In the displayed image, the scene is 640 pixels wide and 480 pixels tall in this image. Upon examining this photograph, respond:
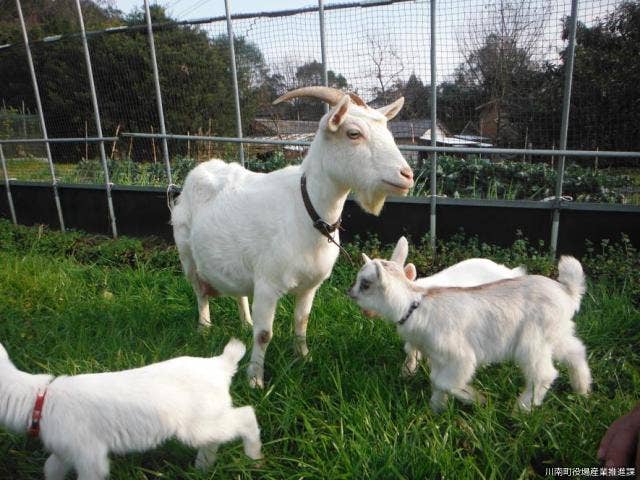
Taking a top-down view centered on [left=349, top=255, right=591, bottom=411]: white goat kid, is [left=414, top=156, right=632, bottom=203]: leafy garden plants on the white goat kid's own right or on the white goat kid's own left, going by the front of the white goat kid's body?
on the white goat kid's own right

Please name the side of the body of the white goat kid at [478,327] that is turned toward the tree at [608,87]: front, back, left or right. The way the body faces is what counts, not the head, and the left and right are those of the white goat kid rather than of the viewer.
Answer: right

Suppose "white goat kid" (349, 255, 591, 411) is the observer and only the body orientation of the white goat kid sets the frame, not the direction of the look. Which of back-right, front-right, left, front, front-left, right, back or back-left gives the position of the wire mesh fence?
right

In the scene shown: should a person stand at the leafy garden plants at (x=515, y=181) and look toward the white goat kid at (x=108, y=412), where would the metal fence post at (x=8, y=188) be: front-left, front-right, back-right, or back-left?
front-right

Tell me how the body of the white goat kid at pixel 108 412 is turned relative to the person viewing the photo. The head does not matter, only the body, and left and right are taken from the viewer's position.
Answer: facing to the left of the viewer

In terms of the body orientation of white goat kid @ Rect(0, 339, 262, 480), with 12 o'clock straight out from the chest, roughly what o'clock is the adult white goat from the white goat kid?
The adult white goat is roughly at 5 o'clock from the white goat kid.

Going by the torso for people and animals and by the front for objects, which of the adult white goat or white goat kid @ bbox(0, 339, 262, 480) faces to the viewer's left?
the white goat kid

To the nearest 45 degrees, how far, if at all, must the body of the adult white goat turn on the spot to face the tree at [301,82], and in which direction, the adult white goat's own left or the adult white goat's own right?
approximately 135° to the adult white goat's own left

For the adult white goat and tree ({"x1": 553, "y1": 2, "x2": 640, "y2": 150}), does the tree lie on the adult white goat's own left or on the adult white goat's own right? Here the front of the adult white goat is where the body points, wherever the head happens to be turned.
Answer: on the adult white goat's own left

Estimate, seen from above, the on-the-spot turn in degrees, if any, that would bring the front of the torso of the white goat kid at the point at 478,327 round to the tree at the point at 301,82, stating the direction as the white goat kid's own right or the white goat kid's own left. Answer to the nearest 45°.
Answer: approximately 45° to the white goat kid's own right

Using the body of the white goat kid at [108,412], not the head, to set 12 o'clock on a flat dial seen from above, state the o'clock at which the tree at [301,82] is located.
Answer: The tree is roughly at 4 o'clock from the white goat kid.

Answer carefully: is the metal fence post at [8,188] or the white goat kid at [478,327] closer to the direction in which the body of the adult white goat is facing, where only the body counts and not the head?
the white goat kid

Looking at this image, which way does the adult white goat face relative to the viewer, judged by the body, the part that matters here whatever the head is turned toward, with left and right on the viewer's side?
facing the viewer and to the right of the viewer

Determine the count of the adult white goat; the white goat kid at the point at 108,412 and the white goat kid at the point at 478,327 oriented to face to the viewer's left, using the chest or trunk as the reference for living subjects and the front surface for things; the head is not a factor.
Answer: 2

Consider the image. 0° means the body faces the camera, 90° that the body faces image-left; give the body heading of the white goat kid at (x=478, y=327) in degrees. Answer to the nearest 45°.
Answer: approximately 90°

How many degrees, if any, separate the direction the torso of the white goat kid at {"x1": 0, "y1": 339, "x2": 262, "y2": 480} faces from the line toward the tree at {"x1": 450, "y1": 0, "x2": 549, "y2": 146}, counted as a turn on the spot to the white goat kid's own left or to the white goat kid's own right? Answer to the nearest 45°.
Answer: approximately 135° to the white goat kid's own right
